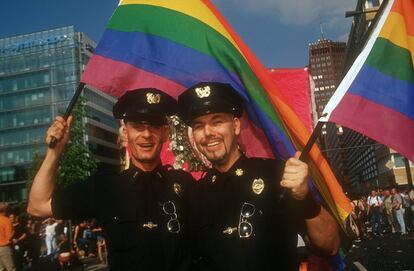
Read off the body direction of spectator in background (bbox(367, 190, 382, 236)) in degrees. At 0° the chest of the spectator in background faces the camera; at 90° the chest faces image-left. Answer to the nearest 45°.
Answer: approximately 0°
